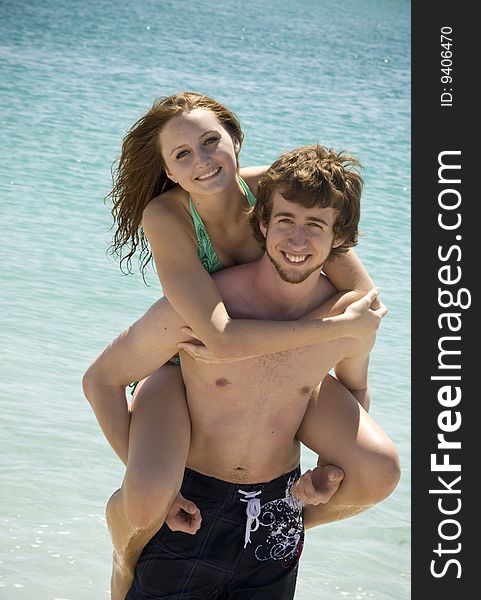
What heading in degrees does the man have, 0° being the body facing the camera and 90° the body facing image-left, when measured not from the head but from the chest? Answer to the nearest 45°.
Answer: approximately 0°
